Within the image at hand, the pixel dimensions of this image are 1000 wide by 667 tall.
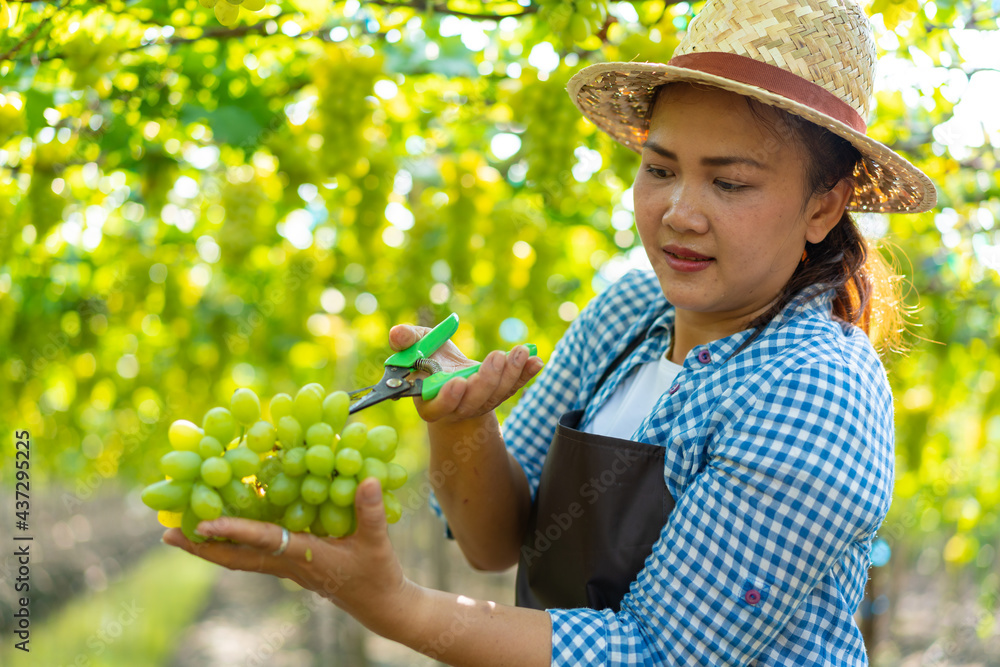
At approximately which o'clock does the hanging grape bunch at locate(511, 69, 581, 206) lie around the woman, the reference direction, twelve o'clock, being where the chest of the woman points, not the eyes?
The hanging grape bunch is roughly at 4 o'clock from the woman.

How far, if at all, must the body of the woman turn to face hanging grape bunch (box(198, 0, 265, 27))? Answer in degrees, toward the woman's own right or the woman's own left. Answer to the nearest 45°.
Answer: approximately 45° to the woman's own right

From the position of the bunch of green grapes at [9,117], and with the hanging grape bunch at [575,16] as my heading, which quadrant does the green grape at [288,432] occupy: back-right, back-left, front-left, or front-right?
front-right

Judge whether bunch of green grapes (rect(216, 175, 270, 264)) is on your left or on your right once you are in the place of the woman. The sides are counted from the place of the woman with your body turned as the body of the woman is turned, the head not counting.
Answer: on your right

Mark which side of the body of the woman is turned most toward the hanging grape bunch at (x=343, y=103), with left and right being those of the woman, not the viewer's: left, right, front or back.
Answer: right

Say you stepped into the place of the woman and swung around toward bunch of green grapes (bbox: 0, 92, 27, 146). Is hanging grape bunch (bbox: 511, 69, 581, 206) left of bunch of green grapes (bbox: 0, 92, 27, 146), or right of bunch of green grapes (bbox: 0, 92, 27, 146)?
right

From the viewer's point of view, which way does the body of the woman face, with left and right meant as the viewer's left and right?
facing the viewer and to the left of the viewer

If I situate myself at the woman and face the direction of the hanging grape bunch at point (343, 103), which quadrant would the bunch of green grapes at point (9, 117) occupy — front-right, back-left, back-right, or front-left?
front-left

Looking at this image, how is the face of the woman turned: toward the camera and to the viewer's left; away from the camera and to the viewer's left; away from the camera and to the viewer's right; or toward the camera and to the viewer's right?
toward the camera and to the viewer's left
